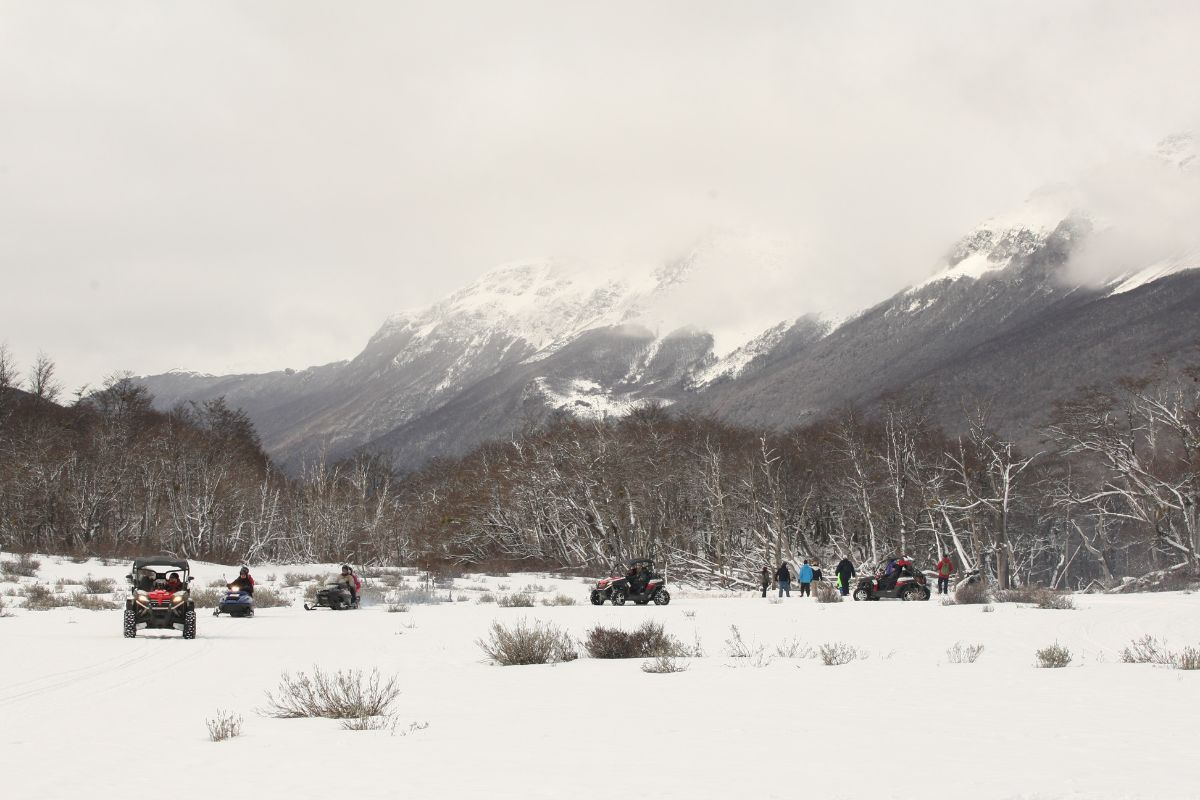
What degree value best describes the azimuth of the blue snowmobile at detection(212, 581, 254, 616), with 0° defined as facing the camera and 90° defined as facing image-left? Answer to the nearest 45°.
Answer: approximately 45°

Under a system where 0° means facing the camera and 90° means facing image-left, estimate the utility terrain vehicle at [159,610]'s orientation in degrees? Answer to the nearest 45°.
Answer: approximately 0°

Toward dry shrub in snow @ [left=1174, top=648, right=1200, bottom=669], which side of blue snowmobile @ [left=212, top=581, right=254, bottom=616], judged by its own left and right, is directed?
left

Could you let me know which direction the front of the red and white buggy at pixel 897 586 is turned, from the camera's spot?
facing to the left of the viewer

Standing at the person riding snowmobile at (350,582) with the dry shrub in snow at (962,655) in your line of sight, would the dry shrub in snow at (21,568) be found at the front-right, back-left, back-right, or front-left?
back-right

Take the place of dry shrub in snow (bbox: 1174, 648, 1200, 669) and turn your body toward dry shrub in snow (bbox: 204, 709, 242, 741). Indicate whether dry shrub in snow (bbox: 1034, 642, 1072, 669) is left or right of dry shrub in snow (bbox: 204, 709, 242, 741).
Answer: right

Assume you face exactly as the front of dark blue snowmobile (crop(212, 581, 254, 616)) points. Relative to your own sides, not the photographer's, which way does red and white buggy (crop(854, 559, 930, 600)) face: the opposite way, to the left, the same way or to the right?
to the right
